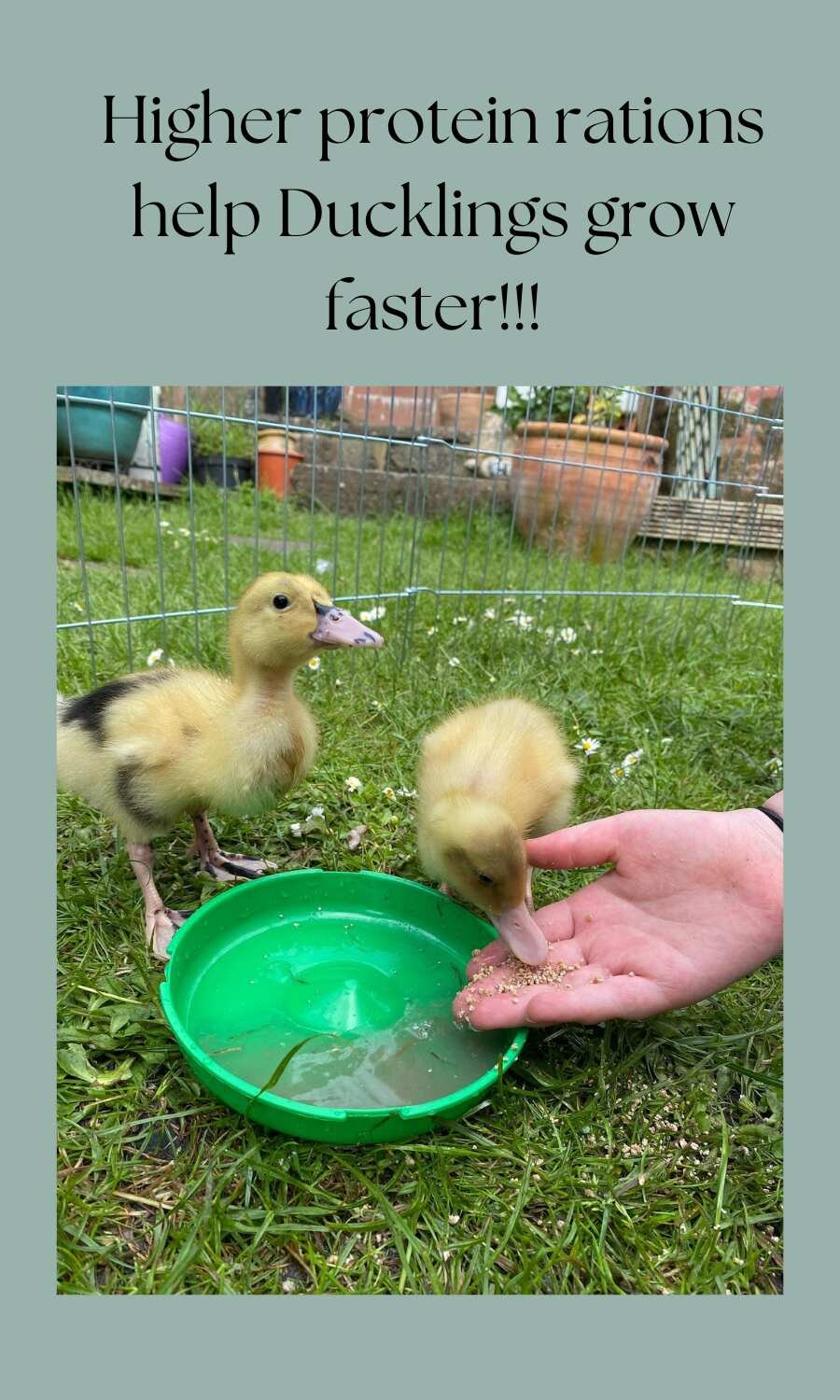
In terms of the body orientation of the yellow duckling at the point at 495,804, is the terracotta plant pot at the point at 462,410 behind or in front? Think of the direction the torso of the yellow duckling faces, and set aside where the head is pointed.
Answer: behind

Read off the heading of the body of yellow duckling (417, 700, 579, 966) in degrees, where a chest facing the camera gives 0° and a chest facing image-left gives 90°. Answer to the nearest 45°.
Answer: approximately 0°

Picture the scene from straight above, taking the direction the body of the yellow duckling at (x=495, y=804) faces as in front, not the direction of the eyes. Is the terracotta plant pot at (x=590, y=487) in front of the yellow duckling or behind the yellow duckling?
behind
